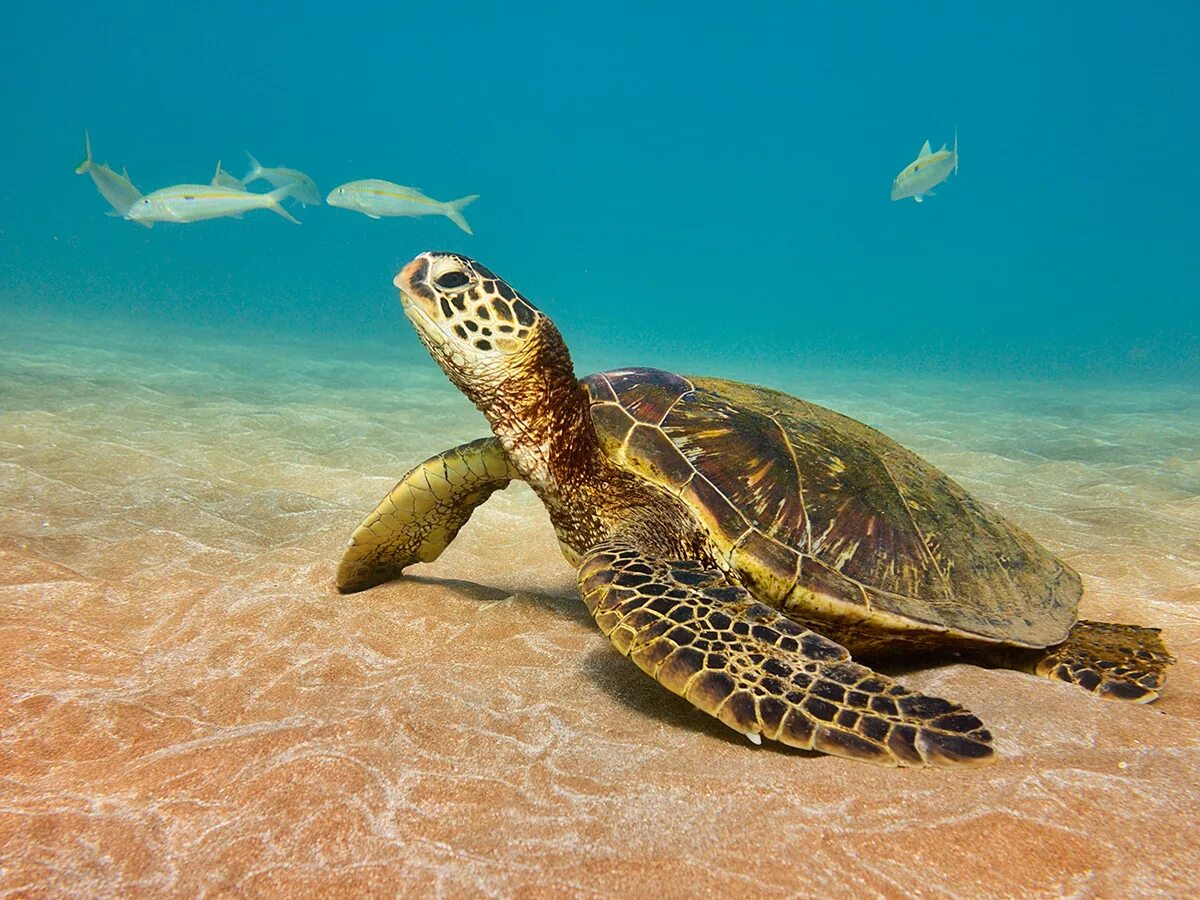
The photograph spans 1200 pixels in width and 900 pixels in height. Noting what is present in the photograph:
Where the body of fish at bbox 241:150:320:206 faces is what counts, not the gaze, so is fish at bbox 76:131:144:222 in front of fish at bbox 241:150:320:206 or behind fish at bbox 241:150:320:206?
behind

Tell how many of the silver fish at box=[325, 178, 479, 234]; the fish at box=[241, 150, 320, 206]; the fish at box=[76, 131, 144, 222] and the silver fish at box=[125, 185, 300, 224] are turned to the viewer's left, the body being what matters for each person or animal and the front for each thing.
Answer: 2

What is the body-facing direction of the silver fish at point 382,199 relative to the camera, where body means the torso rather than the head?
to the viewer's left

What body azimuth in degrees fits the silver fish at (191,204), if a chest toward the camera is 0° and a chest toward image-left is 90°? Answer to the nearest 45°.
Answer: approximately 90°

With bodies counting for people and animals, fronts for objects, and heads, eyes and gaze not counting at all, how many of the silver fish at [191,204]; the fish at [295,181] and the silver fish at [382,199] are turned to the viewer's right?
1

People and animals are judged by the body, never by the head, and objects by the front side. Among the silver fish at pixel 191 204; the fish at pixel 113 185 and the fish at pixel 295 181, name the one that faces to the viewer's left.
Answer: the silver fish

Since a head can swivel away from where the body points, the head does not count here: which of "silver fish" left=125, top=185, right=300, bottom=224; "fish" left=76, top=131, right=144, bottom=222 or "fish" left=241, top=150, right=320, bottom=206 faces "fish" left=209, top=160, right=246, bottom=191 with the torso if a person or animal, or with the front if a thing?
"fish" left=76, top=131, right=144, bottom=222

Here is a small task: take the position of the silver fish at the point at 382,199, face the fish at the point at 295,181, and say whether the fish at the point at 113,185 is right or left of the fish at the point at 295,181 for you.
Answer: left

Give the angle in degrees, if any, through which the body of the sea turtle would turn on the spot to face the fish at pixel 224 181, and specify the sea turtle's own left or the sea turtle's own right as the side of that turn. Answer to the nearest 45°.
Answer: approximately 90° to the sea turtle's own right

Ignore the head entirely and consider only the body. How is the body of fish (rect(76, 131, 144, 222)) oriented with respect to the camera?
to the viewer's right

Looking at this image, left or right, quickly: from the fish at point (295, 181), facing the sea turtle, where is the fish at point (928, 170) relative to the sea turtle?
left

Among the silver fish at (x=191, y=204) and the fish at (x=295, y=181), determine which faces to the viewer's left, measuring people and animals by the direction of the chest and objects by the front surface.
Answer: the silver fish

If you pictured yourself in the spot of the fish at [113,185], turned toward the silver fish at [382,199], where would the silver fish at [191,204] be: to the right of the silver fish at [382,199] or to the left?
right

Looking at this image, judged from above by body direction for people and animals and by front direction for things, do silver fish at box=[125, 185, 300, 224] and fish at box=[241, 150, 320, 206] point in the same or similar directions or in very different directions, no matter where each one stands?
very different directions

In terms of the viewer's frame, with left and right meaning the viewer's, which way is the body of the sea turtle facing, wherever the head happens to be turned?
facing the viewer and to the left of the viewer

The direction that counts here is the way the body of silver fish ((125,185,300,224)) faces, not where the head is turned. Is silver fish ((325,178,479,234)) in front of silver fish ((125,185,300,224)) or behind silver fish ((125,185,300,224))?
behind

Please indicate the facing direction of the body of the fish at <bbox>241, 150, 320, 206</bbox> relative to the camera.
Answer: to the viewer's right

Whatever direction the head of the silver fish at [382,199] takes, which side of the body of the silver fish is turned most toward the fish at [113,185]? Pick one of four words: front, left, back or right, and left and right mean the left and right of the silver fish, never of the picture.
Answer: front

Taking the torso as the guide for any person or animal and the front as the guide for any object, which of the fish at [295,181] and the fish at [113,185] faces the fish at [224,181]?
the fish at [113,185]
